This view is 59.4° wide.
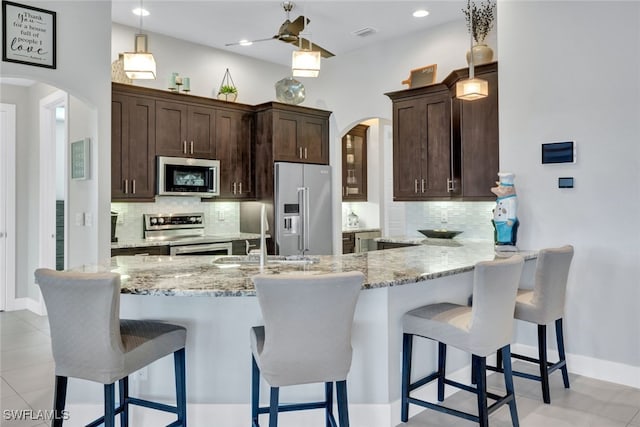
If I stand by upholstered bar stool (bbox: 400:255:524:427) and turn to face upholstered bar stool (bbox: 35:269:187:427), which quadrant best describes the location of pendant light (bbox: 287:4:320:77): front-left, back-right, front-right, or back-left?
front-right

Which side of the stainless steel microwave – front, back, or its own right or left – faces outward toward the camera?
front

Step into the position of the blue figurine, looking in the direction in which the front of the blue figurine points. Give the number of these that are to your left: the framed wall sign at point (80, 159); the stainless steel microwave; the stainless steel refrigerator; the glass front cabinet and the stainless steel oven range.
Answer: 0

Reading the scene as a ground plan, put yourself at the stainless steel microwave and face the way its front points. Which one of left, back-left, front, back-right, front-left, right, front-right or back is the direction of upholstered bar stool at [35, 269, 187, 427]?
front

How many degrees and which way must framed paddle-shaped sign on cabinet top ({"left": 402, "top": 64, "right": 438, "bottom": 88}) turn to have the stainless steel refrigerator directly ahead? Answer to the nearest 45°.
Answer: approximately 45° to its right

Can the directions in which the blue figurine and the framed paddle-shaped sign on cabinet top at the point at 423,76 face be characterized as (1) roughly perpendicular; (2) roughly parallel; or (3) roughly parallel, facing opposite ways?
roughly parallel

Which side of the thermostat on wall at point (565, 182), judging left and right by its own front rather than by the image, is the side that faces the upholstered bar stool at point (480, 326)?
front

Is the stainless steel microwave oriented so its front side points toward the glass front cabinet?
no

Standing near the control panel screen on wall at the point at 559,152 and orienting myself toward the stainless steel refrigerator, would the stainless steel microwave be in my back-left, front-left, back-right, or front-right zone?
front-left

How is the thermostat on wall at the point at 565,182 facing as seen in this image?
toward the camera

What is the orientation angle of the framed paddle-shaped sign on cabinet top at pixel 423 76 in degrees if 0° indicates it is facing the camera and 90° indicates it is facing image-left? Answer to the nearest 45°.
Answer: approximately 45°

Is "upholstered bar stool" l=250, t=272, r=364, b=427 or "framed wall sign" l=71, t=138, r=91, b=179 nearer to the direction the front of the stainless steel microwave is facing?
the upholstered bar stool

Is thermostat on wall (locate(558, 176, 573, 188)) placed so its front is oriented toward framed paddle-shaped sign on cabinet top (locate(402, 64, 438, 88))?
no

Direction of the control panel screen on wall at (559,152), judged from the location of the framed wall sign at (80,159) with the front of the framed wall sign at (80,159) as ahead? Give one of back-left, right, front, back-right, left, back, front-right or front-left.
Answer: left

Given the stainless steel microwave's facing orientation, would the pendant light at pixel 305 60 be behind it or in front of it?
in front
